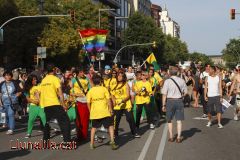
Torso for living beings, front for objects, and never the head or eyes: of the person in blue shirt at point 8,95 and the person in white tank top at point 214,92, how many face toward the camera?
2

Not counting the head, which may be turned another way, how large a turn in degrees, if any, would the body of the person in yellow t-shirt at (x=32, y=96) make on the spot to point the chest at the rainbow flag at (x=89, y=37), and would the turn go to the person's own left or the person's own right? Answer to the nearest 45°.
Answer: approximately 135° to the person's own left

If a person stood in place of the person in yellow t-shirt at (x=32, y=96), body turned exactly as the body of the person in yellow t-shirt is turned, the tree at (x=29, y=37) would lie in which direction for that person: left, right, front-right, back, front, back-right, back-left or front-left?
back-left

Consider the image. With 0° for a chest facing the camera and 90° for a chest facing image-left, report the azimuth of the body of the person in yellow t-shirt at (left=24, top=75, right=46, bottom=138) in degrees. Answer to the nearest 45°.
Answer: approximately 315°
